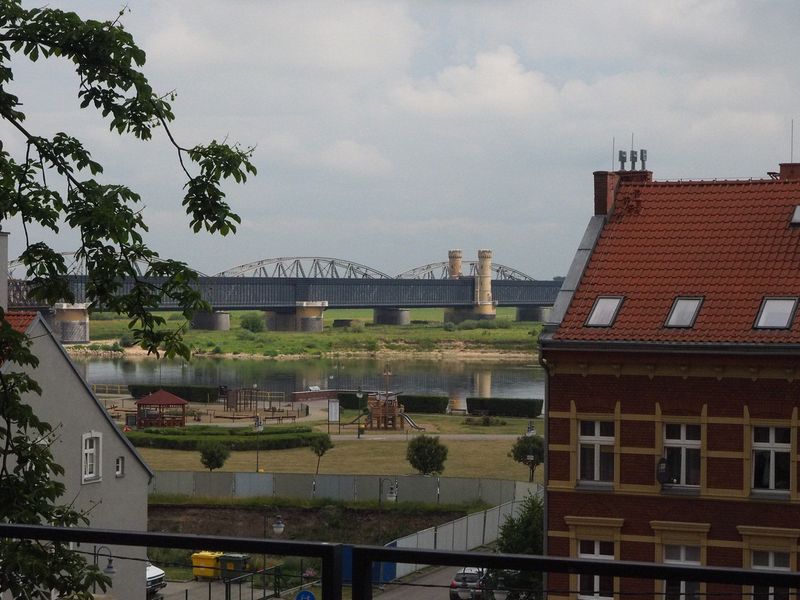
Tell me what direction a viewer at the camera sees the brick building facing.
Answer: facing the viewer

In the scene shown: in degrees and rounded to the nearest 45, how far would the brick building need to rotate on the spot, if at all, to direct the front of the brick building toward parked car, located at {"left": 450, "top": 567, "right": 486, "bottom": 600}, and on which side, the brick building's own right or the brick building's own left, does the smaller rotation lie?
0° — it already faces it

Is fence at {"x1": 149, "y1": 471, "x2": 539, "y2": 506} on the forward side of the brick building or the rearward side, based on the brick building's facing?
on the rearward side

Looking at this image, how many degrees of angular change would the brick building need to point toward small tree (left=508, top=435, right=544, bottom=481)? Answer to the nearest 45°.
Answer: approximately 180°

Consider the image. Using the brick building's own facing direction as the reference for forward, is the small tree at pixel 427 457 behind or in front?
behind

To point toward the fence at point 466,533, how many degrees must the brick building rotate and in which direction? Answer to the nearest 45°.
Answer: approximately 135° to its right

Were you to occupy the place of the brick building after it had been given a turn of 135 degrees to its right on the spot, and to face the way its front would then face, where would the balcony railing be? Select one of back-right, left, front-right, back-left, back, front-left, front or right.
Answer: back-left
